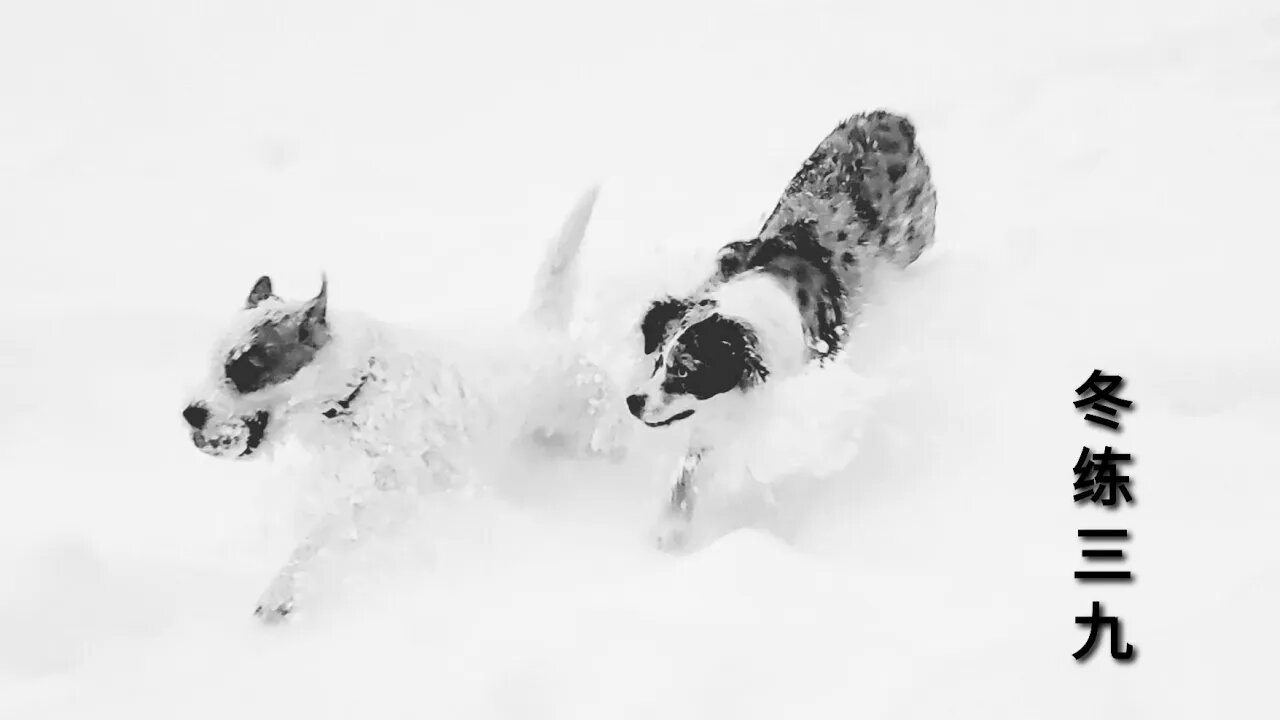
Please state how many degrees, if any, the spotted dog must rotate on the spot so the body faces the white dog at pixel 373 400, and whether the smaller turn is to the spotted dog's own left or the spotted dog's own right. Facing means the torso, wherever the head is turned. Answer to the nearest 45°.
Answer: approximately 45° to the spotted dog's own right

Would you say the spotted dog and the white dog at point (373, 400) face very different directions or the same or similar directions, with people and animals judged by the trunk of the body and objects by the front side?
same or similar directions

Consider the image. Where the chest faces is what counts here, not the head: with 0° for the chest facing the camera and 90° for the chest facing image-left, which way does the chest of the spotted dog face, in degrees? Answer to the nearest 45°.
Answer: approximately 45°

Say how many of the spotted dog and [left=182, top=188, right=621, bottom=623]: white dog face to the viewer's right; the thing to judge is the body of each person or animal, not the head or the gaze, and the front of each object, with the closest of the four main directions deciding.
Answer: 0

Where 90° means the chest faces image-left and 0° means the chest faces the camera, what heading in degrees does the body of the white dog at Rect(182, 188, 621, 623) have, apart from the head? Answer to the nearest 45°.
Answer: approximately 90°
